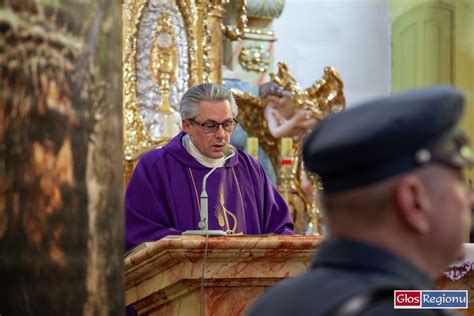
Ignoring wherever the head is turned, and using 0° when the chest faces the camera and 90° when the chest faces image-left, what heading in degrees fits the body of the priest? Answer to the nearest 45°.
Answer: approximately 315°

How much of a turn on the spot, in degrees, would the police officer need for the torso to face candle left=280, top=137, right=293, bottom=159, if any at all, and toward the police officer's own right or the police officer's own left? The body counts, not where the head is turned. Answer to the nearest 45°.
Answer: approximately 45° to the police officer's own left

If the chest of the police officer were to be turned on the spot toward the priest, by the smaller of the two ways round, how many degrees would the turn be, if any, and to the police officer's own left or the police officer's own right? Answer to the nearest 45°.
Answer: approximately 45° to the police officer's own left

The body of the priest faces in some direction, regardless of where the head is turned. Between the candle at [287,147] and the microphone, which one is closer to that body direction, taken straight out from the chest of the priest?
the microphone

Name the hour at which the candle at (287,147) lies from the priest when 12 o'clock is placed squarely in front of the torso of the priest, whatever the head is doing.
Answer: The candle is roughly at 8 o'clock from the priest.

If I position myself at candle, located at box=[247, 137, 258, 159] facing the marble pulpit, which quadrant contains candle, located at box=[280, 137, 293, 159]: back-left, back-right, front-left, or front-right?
back-left

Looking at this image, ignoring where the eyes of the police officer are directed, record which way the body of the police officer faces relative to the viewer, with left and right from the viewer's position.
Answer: facing away from the viewer and to the right of the viewer
